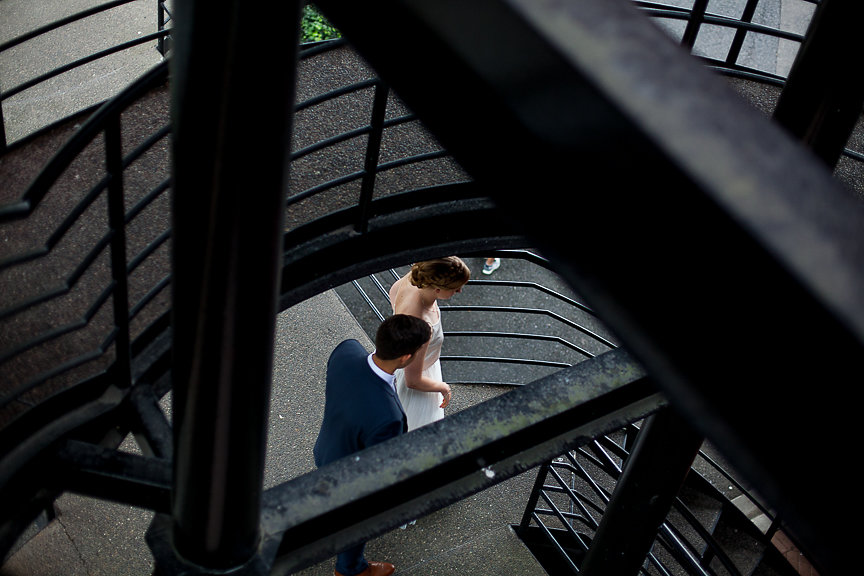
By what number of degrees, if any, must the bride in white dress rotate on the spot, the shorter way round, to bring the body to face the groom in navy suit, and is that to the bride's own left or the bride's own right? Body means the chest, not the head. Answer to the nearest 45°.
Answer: approximately 135° to the bride's own right

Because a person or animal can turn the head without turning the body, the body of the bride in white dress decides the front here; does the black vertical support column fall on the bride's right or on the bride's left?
on the bride's right

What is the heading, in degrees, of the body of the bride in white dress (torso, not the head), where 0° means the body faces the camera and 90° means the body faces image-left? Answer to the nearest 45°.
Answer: approximately 270°

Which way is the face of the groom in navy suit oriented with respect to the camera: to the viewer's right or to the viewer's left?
to the viewer's right

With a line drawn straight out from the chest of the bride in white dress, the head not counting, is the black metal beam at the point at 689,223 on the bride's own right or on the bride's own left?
on the bride's own right
